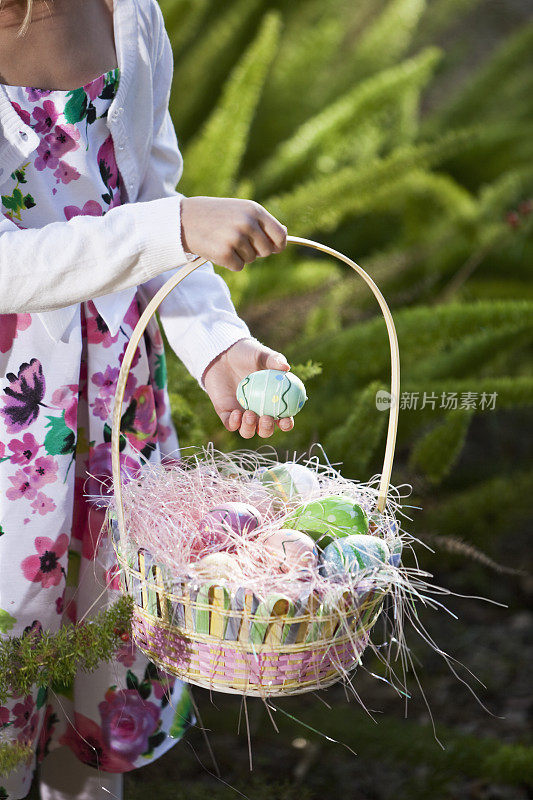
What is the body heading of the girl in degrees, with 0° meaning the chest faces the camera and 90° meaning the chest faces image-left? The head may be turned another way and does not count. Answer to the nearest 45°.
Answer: approximately 315°
